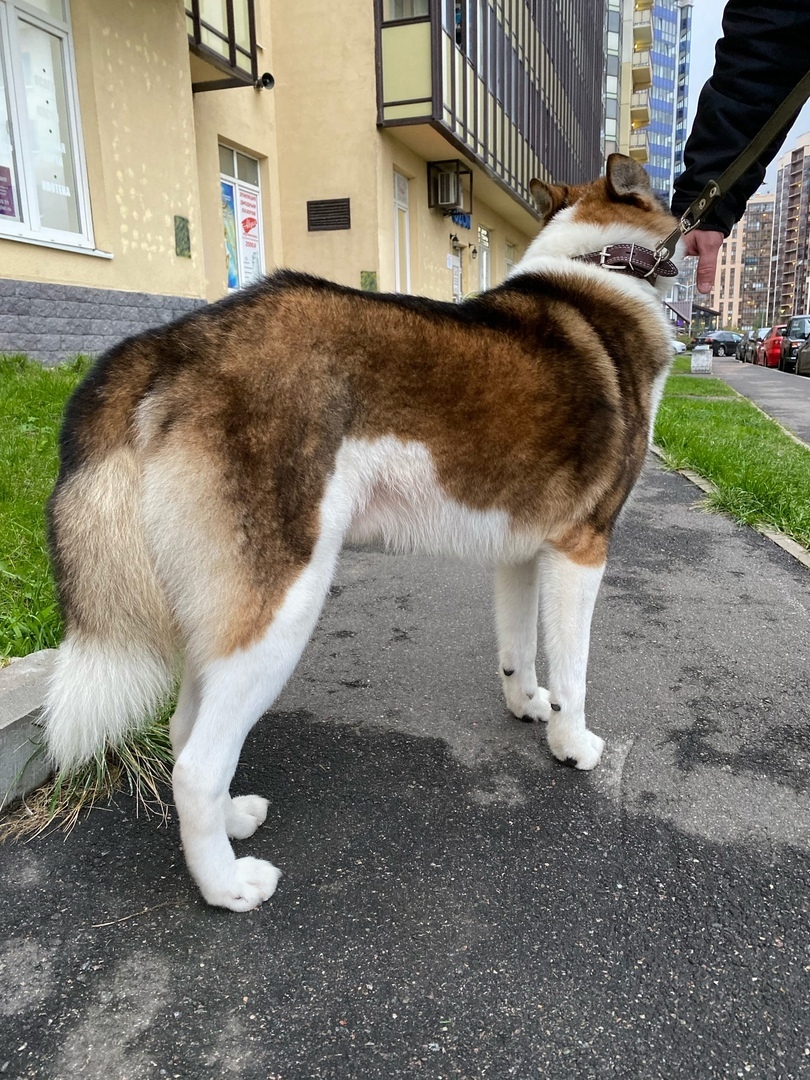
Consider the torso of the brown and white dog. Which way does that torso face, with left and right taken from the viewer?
facing away from the viewer and to the right of the viewer

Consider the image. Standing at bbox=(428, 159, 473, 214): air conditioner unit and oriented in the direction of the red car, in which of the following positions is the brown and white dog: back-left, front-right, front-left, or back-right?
back-right

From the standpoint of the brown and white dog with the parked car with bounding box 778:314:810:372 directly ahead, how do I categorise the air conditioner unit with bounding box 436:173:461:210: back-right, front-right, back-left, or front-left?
front-left

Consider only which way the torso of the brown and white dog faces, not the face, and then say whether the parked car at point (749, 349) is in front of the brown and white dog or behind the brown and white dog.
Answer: in front

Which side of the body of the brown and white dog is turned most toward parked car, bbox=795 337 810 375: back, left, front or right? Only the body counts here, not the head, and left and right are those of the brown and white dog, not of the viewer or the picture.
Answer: front
